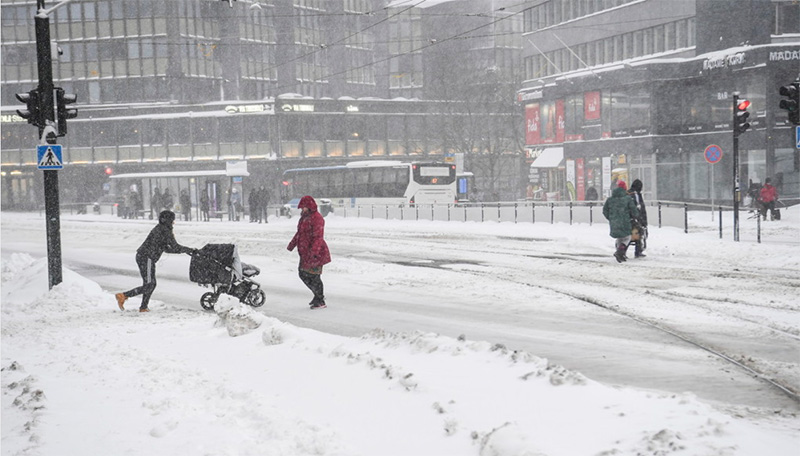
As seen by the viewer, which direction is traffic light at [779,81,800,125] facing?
to the viewer's left

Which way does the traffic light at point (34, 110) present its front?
to the viewer's left

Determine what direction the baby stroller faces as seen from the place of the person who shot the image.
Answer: facing to the right of the viewer

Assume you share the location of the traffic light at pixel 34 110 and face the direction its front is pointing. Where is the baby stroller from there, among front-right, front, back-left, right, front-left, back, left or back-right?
back-left

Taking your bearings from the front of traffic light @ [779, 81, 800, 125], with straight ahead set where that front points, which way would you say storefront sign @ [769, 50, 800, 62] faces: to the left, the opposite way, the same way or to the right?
to the left

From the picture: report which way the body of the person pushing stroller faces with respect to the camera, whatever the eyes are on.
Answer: to the viewer's right
